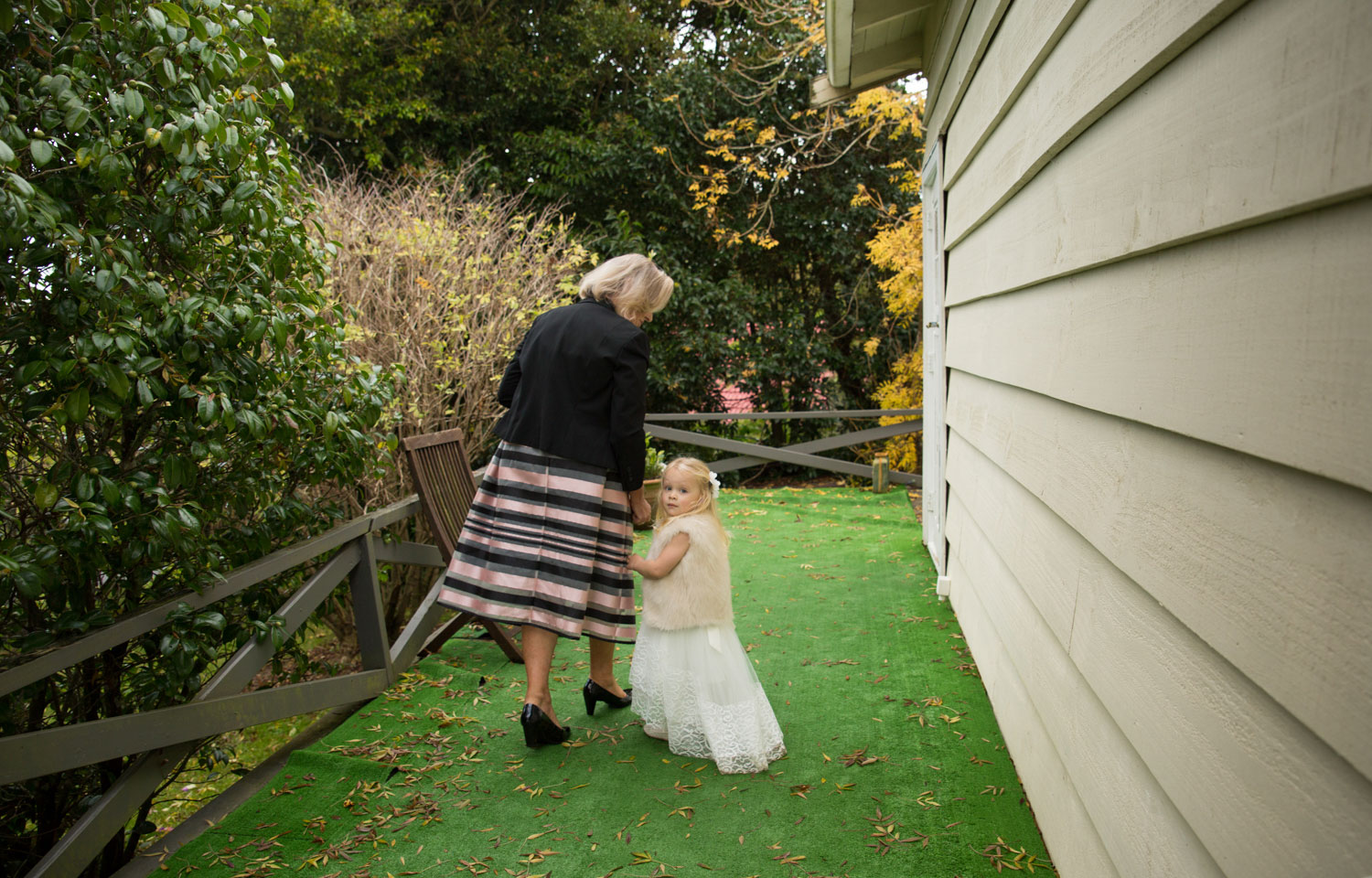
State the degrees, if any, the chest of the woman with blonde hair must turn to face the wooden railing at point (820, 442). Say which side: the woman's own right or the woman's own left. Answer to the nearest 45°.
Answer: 0° — they already face it

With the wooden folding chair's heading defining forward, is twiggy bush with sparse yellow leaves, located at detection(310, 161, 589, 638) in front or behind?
behind

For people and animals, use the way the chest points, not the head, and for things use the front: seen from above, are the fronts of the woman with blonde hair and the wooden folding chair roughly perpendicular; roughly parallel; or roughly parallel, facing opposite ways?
roughly perpendicular

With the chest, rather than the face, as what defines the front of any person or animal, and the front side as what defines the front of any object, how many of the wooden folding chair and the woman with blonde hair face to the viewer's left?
0

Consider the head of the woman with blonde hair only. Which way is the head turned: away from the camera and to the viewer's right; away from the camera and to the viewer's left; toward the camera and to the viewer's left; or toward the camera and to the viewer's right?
away from the camera and to the viewer's right

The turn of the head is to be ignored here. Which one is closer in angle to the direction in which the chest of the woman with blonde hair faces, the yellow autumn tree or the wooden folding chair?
the yellow autumn tree

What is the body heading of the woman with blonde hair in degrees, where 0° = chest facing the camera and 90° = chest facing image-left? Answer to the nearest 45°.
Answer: approximately 225°
